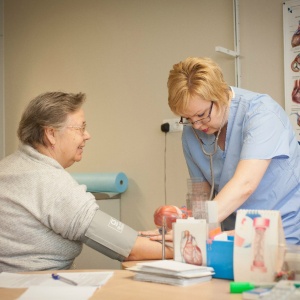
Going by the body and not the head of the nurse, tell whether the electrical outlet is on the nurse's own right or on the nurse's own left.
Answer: on the nurse's own right

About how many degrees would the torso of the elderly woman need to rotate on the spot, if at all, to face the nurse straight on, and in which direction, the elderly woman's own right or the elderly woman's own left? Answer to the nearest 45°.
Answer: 0° — they already face them

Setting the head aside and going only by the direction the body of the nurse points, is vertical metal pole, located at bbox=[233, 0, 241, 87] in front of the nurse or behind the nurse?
behind

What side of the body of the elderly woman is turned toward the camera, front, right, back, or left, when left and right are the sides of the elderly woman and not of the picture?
right

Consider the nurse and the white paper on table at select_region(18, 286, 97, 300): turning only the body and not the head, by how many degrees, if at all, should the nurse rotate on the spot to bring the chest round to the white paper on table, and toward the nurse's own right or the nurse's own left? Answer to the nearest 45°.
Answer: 0° — they already face it

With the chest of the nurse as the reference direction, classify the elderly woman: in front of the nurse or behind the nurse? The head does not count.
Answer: in front

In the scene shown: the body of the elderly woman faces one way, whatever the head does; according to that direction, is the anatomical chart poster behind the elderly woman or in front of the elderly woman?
in front

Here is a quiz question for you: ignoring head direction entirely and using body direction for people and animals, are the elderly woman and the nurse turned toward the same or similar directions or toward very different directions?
very different directions

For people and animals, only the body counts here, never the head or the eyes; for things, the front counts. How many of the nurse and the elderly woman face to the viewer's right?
1
